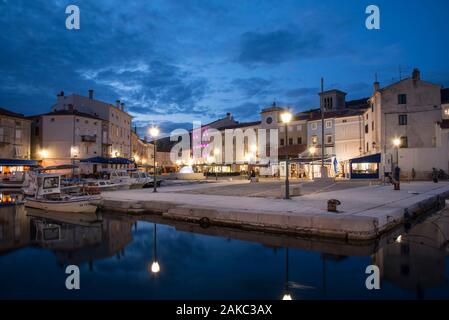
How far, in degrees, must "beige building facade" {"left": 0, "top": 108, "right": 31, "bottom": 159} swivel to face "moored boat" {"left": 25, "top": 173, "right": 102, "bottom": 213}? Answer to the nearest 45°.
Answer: approximately 45° to its right

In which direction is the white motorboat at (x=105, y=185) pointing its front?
to the viewer's right

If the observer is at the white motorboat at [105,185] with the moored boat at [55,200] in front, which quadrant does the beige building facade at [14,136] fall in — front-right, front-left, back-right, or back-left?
back-right

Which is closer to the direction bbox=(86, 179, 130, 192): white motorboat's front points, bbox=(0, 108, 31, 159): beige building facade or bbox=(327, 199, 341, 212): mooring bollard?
the mooring bollard

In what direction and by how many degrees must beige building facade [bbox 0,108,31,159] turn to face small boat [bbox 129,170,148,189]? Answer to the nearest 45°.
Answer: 0° — it already faces it
